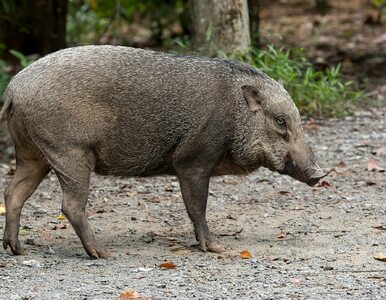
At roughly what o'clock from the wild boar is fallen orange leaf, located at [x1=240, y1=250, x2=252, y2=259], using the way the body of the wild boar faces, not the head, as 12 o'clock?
The fallen orange leaf is roughly at 1 o'clock from the wild boar.

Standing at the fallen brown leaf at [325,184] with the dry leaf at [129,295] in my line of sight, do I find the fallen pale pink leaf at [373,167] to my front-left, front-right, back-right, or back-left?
back-left

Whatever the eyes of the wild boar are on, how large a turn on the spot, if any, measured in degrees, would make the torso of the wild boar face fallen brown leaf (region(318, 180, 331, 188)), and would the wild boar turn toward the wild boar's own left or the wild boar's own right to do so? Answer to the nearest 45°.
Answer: approximately 45° to the wild boar's own left

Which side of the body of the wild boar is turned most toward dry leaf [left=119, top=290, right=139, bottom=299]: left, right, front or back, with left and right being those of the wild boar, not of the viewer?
right

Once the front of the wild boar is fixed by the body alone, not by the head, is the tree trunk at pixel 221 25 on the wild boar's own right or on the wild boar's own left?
on the wild boar's own left

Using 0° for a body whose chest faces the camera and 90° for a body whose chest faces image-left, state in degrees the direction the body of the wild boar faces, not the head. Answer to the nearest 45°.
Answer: approximately 270°
